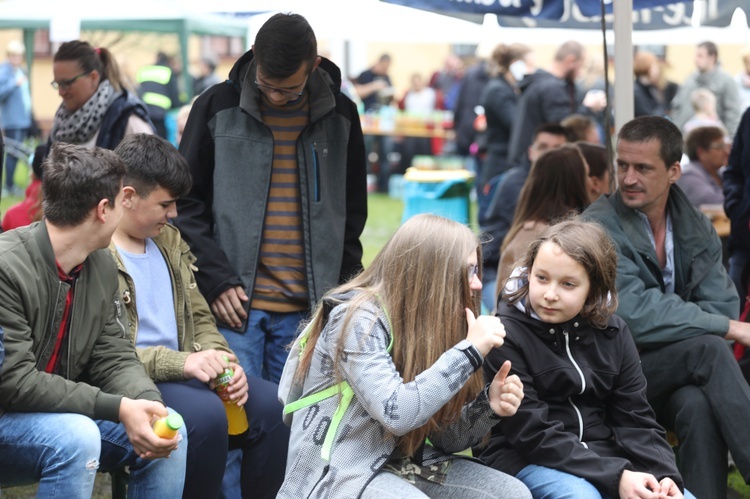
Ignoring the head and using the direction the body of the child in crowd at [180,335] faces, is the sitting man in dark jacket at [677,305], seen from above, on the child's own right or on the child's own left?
on the child's own left

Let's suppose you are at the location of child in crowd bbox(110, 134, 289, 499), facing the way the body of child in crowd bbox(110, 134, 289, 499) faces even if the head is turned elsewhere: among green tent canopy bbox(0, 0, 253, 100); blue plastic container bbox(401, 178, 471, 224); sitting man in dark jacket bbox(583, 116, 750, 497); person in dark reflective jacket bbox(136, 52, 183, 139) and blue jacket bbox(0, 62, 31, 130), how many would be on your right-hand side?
0

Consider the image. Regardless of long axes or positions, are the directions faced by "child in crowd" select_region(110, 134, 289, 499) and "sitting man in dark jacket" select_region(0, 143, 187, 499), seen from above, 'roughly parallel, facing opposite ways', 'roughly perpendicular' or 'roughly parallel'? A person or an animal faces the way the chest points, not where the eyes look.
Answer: roughly parallel

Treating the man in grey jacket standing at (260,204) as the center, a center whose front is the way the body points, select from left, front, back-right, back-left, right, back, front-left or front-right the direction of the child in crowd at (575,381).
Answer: front-left

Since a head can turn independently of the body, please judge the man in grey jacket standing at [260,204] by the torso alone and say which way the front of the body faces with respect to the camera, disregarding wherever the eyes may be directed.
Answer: toward the camera

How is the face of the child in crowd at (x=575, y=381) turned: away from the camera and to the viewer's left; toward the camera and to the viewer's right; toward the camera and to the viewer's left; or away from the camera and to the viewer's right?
toward the camera and to the viewer's left

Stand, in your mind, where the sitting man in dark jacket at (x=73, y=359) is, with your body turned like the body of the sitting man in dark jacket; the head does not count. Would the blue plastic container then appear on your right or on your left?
on your left

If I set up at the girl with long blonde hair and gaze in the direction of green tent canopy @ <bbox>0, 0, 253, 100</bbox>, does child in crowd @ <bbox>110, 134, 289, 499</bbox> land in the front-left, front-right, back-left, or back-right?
front-left

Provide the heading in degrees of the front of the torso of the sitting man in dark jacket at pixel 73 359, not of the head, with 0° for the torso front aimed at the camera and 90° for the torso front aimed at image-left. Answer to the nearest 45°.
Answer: approximately 315°

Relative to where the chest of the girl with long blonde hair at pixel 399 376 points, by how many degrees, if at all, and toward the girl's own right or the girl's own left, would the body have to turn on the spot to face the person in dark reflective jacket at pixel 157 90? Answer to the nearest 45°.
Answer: approximately 90° to the girl's own left

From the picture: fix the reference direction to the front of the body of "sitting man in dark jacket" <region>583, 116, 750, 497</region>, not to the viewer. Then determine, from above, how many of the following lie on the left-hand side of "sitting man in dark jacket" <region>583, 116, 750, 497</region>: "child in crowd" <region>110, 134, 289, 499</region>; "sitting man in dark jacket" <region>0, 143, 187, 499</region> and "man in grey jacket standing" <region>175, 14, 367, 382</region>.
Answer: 0

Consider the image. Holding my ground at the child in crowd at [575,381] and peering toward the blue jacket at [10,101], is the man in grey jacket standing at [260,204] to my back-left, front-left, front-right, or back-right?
front-left

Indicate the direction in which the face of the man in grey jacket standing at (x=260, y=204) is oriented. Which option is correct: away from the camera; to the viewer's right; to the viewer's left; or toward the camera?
toward the camera

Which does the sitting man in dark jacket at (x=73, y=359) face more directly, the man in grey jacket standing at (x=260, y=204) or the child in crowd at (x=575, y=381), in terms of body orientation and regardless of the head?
the child in crowd
